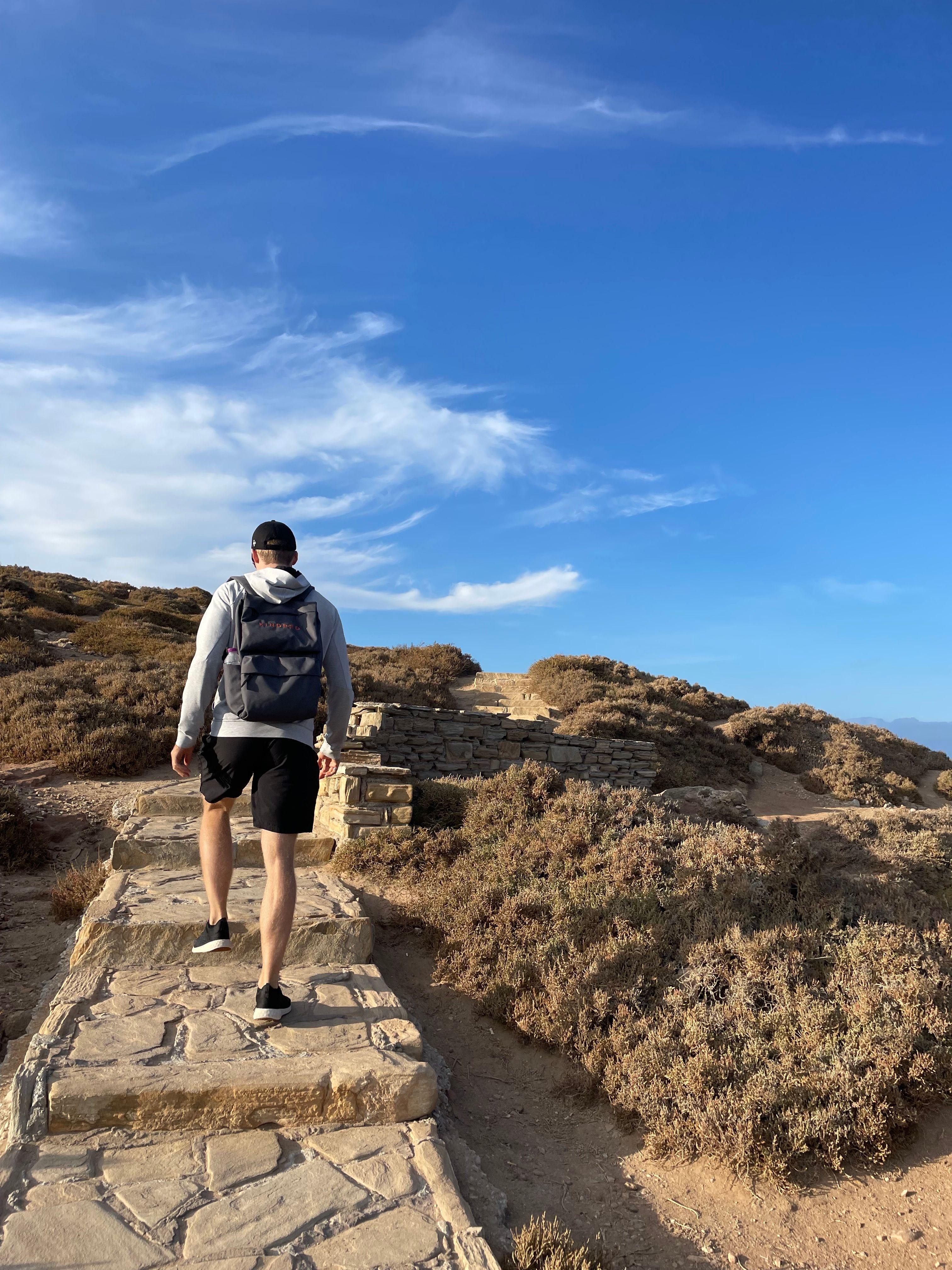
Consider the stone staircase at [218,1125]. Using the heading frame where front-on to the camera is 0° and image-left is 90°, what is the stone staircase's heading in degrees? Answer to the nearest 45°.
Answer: approximately 0°

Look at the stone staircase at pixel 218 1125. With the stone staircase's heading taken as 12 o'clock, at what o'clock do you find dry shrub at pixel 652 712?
The dry shrub is roughly at 7 o'clock from the stone staircase.

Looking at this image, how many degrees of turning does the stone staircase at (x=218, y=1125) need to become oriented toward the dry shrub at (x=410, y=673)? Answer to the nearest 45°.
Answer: approximately 180°

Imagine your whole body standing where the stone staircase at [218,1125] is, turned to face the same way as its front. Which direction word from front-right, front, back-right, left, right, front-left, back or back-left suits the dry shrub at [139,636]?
back

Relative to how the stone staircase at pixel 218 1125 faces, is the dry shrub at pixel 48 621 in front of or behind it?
behind

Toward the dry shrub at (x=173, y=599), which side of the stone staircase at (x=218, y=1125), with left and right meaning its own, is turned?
back
